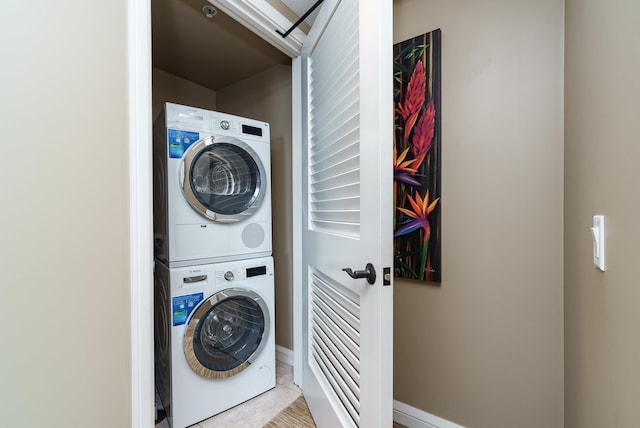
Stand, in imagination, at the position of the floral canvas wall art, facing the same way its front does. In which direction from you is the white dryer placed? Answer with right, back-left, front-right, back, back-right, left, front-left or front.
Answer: front-right

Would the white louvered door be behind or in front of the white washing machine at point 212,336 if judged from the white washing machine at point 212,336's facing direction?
in front

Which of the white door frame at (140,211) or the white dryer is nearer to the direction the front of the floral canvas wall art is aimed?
the white door frame

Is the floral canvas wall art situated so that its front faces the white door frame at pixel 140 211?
yes

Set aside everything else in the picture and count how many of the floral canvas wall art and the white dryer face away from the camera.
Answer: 0

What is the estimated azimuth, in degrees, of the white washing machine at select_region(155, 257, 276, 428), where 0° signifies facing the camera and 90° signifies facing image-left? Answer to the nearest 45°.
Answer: approximately 315°
